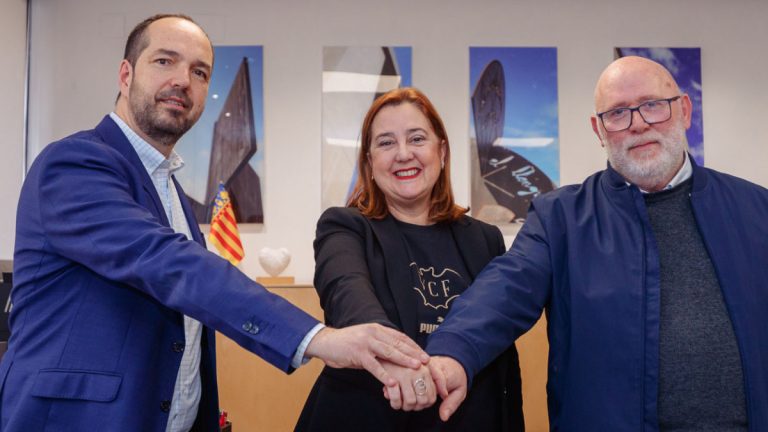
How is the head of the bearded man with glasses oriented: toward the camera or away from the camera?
toward the camera

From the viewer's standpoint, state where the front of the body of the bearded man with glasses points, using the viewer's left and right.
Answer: facing the viewer

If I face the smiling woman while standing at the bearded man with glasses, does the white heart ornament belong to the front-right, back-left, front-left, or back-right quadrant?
front-right

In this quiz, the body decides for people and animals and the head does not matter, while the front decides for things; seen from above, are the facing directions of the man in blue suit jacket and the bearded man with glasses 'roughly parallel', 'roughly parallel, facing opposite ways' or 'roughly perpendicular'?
roughly perpendicular

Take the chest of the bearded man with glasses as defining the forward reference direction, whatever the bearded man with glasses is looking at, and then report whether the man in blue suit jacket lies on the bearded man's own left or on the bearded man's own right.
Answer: on the bearded man's own right

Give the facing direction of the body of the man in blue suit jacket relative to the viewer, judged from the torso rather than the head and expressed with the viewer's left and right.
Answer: facing the viewer and to the right of the viewer

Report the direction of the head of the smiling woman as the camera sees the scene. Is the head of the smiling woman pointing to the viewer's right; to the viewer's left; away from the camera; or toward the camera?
toward the camera

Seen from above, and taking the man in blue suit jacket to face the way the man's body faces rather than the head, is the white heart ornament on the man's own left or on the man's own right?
on the man's own left

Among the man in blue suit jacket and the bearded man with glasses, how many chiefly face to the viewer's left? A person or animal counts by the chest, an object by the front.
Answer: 0

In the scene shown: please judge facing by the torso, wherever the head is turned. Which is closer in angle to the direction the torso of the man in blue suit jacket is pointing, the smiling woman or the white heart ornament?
the smiling woman

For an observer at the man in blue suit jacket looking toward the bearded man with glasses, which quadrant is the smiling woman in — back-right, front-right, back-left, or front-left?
front-left

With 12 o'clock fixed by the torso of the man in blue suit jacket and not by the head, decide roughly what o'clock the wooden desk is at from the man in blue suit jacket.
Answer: The wooden desk is roughly at 8 o'clock from the man in blue suit jacket.
